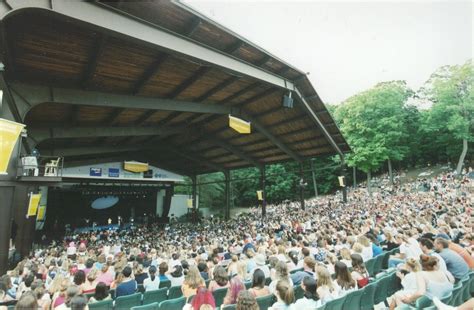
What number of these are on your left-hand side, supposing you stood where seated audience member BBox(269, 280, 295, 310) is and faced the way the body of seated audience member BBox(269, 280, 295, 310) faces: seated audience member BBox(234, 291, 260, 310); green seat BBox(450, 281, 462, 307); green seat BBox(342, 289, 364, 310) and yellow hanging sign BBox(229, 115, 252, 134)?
1

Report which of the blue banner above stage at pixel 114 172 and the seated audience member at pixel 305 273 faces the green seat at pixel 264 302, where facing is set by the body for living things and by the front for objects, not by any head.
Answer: the blue banner above stage

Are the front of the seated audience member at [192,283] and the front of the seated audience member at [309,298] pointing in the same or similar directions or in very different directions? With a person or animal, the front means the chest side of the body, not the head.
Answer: same or similar directions

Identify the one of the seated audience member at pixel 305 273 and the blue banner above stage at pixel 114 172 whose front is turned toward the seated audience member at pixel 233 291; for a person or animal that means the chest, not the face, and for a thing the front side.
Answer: the blue banner above stage

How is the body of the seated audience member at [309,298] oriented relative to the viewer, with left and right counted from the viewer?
facing away from the viewer and to the left of the viewer

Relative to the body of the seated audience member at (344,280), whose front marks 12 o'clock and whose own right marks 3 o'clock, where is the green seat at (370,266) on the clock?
The green seat is roughly at 2 o'clock from the seated audience member.

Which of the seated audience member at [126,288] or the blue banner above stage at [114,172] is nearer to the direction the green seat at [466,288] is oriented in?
the blue banner above stage

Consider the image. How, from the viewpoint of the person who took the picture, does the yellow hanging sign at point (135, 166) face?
facing the viewer

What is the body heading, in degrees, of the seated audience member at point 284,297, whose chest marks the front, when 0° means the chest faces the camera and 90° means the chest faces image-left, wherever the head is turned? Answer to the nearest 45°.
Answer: approximately 135°

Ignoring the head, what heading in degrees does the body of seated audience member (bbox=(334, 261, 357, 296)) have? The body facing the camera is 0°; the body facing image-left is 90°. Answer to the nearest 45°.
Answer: approximately 135°

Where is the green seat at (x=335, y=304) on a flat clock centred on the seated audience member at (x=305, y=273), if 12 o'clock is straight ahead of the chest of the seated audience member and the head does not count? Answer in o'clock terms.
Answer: The green seat is roughly at 7 o'clock from the seated audience member.

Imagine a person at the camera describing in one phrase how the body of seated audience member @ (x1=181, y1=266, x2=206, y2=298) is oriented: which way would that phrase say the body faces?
away from the camera

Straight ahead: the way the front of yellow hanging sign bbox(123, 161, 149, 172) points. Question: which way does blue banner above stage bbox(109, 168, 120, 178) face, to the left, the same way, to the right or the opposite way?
the same way

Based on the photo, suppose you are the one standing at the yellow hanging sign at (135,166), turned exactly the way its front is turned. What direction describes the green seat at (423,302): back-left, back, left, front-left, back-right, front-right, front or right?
front

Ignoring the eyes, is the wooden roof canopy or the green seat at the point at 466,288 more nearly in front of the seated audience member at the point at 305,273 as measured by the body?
the wooden roof canopy

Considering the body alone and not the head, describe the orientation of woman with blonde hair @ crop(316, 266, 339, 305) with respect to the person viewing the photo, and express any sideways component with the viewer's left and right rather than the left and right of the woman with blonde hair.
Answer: facing away from the viewer and to the left of the viewer

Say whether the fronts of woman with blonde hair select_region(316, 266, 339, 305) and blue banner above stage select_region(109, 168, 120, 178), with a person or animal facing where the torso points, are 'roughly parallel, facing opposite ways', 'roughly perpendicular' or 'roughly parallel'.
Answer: roughly parallel, facing opposite ways

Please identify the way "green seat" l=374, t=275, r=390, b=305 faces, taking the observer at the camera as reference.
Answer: facing away from the viewer and to the left of the viewer

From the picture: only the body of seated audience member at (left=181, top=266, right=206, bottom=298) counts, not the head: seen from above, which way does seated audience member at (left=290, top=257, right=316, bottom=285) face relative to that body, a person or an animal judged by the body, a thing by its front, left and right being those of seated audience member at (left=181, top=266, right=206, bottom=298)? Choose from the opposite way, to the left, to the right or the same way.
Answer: the same way

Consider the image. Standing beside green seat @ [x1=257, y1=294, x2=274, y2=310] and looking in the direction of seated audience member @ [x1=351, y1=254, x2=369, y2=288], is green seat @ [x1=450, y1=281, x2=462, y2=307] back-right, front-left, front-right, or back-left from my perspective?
front-right

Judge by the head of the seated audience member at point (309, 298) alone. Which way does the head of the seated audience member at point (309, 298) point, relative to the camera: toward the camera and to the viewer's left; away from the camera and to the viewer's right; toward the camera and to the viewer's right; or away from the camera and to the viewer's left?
away from the camera and to the viewer's left
